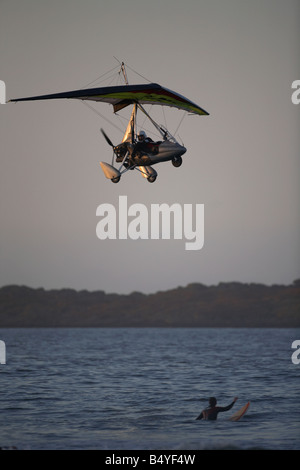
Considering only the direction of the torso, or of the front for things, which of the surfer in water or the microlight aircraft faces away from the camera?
the surfer in water

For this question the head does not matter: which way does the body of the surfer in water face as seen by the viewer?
away from the camera

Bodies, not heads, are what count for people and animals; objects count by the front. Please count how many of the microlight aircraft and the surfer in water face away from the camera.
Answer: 1

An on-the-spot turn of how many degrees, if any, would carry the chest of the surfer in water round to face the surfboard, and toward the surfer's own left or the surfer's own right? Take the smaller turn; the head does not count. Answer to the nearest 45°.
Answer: approximately 45° to the surfer's own right

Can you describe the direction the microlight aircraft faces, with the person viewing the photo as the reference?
facing the viewer and to the right of the viewer
